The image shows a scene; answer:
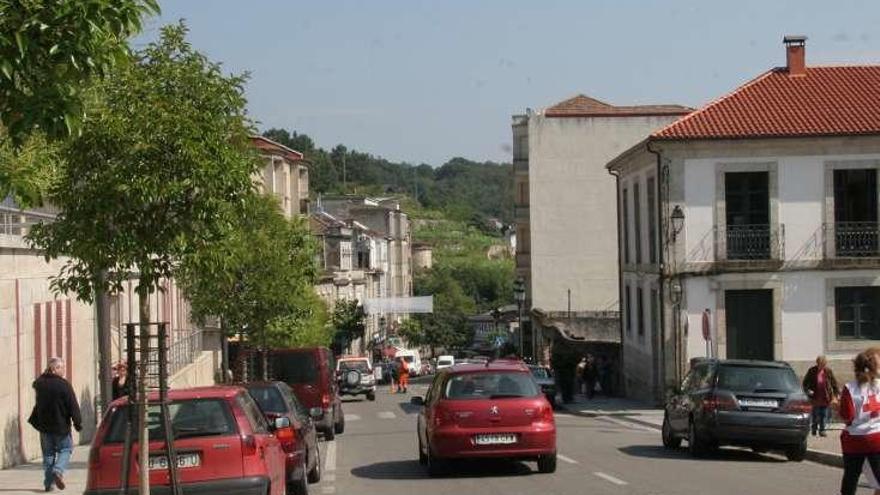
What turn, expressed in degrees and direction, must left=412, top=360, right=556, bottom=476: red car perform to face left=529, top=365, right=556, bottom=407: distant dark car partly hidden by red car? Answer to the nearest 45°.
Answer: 0° — it already faces it

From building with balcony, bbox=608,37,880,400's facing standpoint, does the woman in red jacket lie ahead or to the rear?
ahead

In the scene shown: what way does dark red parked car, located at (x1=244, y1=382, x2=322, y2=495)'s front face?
away from the camera

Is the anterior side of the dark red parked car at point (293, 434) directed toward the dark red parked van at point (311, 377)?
yes

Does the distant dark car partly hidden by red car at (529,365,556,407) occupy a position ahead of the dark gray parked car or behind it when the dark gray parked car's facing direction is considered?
ahead

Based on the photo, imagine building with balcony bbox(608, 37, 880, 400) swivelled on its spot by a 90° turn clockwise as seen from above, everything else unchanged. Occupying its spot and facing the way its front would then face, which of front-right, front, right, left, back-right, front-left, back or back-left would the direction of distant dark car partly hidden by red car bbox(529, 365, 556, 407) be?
front

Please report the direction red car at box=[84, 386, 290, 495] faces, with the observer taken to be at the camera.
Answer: facing away from the viewer

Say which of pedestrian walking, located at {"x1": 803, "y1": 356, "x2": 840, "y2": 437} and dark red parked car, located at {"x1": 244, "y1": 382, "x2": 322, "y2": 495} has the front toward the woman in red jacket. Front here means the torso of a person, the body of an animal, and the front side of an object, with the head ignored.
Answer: the pedestrian walking

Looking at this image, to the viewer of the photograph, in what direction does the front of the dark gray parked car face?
facing away from the viewer and to the left of the viewer

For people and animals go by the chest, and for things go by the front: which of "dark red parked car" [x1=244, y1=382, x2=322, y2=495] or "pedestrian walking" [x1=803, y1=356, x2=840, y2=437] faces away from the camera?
the dark red parked car

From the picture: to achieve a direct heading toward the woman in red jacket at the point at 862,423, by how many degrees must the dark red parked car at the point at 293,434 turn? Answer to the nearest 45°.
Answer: approximately 135° to its right

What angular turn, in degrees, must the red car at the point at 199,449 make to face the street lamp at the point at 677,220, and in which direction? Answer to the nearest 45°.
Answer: approximately 45° to its right

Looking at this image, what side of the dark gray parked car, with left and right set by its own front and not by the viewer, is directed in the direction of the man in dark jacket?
left

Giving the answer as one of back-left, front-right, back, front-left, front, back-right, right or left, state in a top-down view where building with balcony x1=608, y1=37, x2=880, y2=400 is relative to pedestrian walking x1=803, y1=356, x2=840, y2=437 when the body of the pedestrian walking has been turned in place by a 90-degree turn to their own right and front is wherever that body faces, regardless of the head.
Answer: right

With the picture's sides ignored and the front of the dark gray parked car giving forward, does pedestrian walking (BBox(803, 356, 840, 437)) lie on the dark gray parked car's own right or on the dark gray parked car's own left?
on the dark gray parked car's own right
